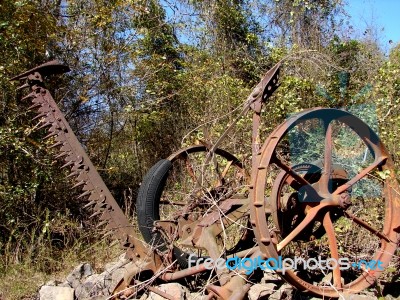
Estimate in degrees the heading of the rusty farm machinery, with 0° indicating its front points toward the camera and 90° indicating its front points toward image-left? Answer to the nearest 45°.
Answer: approximately 45°
